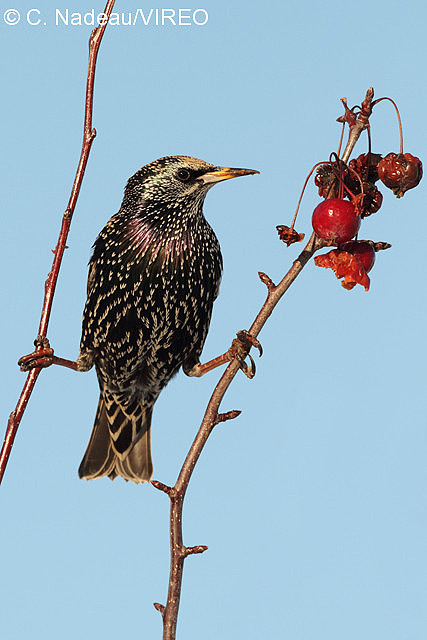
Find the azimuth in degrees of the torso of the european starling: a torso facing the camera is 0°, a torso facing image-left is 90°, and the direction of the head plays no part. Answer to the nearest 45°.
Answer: approximately 315°
